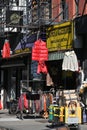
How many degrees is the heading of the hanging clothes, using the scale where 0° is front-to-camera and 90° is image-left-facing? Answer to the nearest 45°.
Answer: approximately 0°

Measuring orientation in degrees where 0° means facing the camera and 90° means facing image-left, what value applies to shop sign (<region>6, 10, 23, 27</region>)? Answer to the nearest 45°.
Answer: approximately 0°
